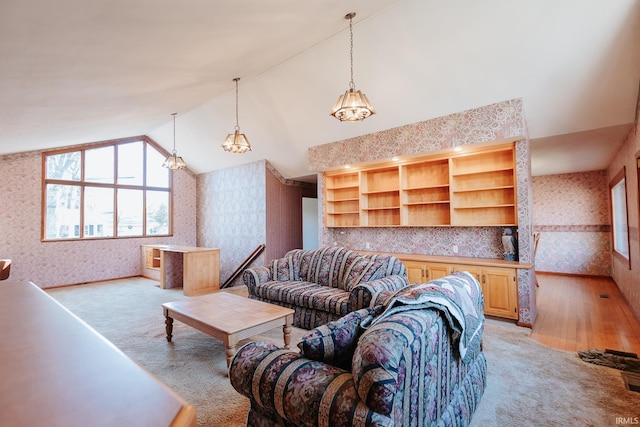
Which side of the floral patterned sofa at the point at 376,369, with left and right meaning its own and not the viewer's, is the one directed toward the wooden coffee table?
front

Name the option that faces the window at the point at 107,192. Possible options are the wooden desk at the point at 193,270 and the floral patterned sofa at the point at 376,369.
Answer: the floral patterned sofa

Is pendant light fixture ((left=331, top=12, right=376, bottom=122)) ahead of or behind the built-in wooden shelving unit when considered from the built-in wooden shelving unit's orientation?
ahead

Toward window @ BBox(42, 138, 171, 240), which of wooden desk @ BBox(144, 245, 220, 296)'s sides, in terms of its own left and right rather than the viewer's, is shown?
right

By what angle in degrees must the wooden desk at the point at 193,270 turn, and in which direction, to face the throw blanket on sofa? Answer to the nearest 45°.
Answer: approximately 45° to its left

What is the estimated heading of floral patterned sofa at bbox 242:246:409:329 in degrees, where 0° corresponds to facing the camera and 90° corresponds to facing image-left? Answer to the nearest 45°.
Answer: approximately 45°

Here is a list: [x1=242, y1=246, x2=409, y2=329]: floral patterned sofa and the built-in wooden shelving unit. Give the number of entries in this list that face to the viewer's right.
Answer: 0

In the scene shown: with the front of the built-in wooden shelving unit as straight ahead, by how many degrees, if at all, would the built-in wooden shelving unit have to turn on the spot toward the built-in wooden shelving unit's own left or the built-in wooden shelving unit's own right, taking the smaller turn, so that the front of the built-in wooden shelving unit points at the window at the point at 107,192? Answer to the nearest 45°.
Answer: approximately 45° to the built-in wooden shelving unit's own right

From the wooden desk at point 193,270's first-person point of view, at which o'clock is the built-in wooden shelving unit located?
The built-in wooden shelving unit is roughly at 9 o'clock from the wooden desk.

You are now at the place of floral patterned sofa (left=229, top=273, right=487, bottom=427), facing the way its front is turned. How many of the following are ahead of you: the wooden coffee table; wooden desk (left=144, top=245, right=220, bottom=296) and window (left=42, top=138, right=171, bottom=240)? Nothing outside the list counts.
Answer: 3

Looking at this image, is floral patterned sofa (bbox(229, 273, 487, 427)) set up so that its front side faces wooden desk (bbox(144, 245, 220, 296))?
yes
